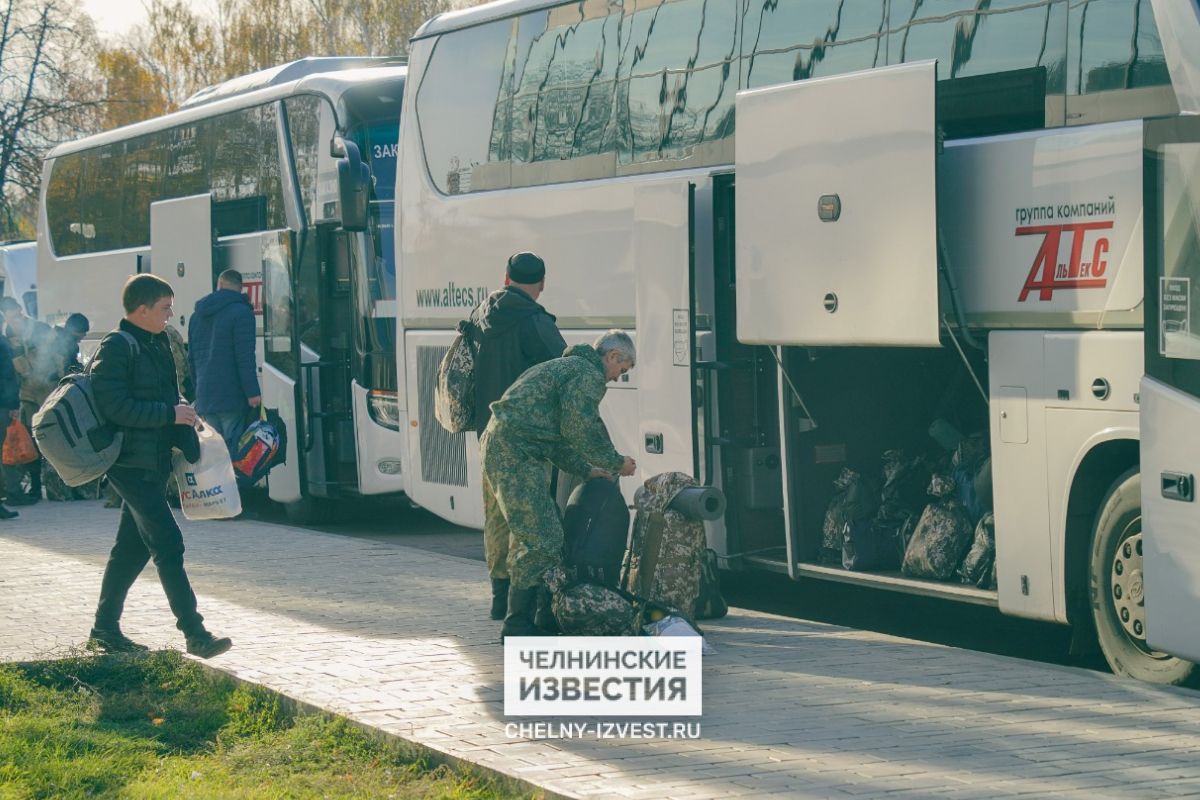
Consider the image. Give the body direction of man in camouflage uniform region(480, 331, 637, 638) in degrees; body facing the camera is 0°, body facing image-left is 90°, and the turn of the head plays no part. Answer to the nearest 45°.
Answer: approximately 270°

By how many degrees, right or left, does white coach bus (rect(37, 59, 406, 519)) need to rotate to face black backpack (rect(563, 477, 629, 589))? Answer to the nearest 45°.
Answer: approximately 45° to its right

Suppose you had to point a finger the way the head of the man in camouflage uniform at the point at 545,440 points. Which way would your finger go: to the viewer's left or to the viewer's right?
to the viewer's right

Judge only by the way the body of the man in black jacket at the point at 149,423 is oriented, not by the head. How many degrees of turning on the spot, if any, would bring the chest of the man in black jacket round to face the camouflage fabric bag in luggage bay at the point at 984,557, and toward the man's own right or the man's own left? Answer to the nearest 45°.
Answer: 0° — they already face it

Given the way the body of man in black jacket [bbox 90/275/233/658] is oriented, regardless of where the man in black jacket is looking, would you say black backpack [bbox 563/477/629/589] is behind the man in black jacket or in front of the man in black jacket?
in front

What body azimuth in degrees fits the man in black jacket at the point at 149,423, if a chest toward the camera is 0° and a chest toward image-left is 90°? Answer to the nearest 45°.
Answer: approximately 270°

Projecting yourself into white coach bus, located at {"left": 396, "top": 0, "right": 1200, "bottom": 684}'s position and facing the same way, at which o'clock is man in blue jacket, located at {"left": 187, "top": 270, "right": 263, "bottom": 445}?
The man in blue jacket is roughly at 6 o'clock from the white coach bus.

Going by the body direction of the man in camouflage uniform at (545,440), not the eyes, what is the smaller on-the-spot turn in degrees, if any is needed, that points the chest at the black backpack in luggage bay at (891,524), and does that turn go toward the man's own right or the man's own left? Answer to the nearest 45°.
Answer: approximately 45° to the man's own left

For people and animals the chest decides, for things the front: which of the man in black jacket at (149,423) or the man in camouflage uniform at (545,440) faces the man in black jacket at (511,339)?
the man in black jacket at (149,423)

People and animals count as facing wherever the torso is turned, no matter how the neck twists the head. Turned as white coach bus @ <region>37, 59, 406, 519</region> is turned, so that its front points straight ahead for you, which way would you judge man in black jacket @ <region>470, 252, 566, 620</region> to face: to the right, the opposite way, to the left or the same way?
to the left

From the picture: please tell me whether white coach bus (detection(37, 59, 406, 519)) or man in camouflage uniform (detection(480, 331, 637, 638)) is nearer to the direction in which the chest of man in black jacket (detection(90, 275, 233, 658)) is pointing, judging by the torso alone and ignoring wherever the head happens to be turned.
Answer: the man in camouflage uniform

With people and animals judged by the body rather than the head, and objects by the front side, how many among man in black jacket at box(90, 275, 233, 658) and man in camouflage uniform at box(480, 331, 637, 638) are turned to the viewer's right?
2

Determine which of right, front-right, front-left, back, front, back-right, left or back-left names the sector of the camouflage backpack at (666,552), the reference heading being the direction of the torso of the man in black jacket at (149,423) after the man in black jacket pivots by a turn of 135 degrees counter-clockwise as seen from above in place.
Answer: back-right

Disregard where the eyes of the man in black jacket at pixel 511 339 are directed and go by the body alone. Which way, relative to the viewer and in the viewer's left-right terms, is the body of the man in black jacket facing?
facing away from the viewer and to the right of the viewer

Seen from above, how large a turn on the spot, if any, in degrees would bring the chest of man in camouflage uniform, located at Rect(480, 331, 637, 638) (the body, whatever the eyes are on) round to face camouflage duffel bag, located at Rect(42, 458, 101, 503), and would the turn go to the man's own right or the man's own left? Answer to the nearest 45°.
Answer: approximately 135° to the man's own left
